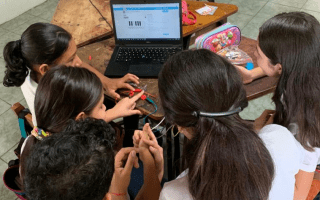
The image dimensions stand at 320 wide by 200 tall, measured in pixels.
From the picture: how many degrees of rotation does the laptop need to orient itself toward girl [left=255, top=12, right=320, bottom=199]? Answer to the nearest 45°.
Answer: approximately 45° to its left

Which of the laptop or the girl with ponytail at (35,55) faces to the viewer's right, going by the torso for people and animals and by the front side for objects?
the girl with ponytail

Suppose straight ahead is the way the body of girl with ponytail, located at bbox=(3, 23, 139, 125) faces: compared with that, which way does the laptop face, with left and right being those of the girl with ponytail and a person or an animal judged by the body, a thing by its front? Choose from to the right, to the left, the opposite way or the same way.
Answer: to the right

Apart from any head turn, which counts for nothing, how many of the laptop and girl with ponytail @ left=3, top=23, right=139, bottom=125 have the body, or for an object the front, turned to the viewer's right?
1

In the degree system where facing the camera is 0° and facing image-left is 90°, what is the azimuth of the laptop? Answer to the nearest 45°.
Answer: approximately 0°

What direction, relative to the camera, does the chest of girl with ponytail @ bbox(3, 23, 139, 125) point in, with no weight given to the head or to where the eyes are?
to the viewer's right

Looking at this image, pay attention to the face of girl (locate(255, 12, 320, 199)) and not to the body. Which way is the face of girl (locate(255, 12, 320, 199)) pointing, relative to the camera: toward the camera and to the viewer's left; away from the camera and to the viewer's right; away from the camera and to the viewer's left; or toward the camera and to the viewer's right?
away from the camera and to the viewer's left

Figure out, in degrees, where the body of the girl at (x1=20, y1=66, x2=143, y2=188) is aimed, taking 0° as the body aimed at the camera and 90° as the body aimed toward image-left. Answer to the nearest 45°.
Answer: approximately 225°

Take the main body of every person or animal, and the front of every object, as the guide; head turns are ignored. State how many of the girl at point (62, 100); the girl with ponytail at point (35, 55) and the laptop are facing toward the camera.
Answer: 1

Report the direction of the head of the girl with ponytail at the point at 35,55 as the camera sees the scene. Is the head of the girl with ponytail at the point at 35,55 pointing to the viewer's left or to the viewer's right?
to the viewer's right

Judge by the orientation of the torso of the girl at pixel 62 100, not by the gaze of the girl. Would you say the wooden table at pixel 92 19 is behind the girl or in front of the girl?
in front

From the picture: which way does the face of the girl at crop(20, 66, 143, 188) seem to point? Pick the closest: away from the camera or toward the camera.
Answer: away from the camera
